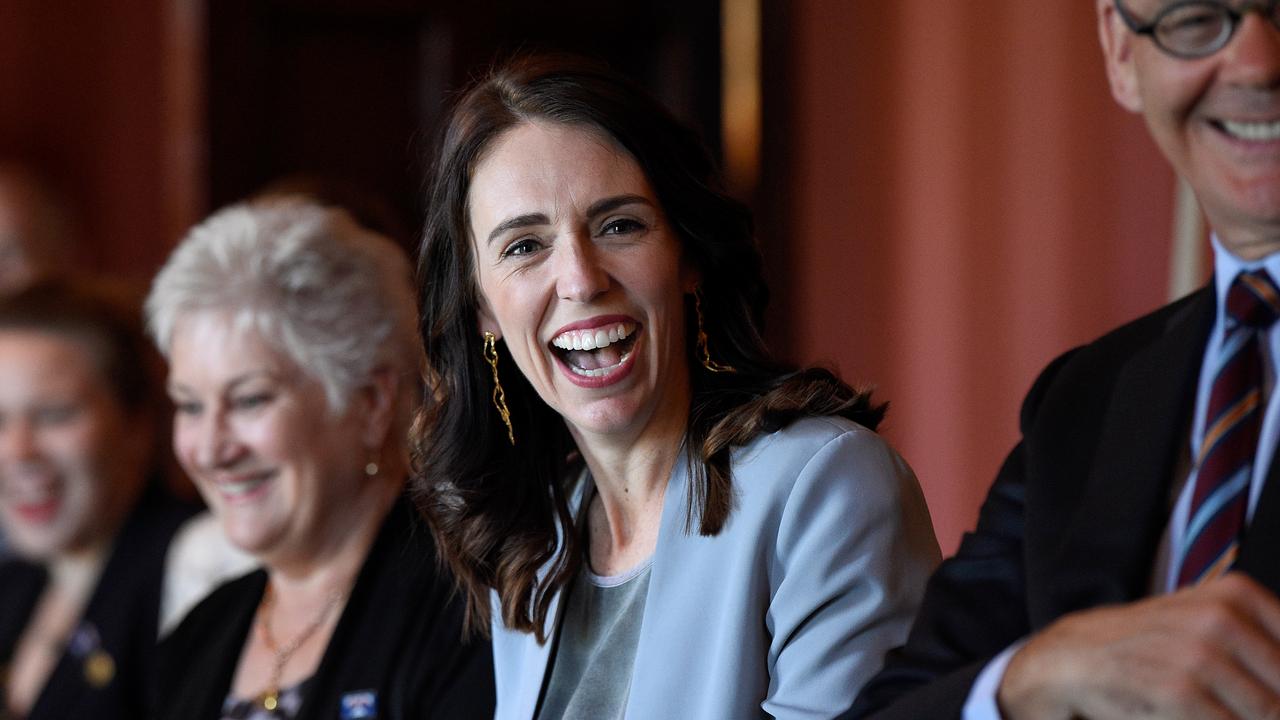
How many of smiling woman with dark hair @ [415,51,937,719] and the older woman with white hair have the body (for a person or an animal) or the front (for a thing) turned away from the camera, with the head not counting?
0

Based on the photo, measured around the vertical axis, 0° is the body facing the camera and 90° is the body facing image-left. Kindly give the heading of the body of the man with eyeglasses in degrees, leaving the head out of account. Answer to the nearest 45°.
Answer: approximately 0°

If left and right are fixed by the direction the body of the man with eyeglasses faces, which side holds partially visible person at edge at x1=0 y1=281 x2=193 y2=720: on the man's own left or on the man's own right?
on the man's own right

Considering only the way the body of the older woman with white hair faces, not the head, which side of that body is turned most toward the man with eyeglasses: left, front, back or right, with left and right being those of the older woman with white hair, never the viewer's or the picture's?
left

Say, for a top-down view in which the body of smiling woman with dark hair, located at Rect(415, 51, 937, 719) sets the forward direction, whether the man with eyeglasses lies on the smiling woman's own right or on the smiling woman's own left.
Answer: on the smiling woman's own left

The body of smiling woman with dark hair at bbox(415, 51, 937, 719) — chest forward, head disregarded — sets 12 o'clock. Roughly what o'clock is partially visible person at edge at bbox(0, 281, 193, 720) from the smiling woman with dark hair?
The partially visible person at edge is roughly at 3 o'clock from the smiling woman with dark hair.

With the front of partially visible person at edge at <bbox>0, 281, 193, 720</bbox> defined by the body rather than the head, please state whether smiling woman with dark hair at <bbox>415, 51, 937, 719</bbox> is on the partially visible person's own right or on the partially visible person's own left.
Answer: on the partially visible person's own left

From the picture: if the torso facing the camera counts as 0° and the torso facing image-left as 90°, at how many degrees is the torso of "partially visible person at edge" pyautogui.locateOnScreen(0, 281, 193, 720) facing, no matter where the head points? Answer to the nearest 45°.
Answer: approximately 45°

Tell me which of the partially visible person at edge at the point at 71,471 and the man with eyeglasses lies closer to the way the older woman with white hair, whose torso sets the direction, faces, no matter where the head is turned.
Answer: the man with eyeglasses

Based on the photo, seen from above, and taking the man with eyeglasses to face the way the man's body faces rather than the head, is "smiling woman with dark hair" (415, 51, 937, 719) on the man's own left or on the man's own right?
on the man's own right

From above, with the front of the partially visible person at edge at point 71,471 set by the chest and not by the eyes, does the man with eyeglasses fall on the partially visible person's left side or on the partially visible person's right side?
on the partially visible person's left side

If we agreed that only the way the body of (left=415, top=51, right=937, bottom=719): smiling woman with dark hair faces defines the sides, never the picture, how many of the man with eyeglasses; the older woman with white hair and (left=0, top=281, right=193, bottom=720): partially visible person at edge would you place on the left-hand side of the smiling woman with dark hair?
1

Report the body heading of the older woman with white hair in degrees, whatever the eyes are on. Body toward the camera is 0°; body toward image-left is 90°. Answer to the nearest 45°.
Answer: approximately 45°

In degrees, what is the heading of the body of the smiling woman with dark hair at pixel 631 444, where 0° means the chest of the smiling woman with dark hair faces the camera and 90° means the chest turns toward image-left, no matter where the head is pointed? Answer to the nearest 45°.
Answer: approximately 45°
